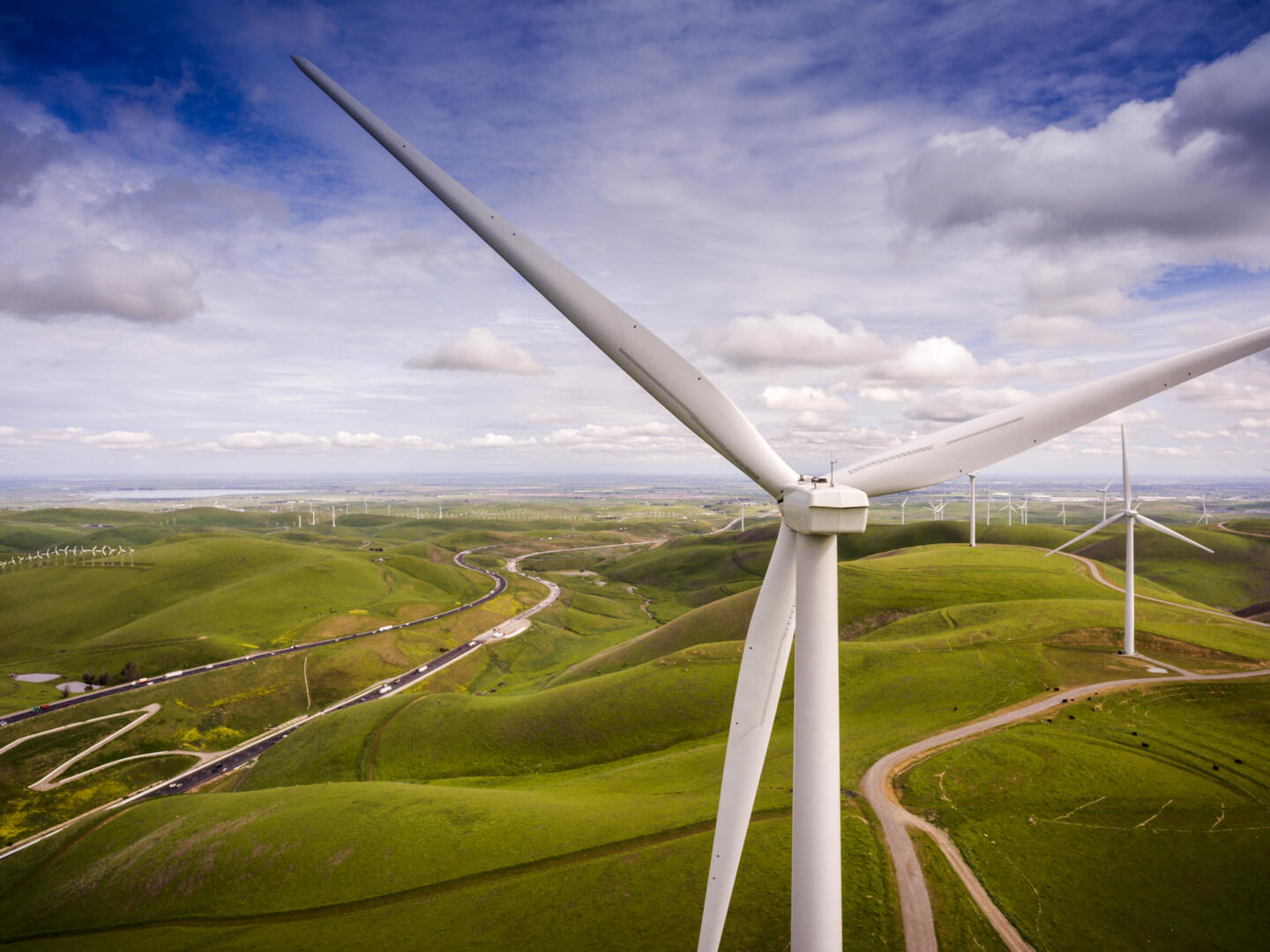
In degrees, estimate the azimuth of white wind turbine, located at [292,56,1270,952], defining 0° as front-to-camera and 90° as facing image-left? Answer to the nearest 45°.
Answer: approximately 135°
